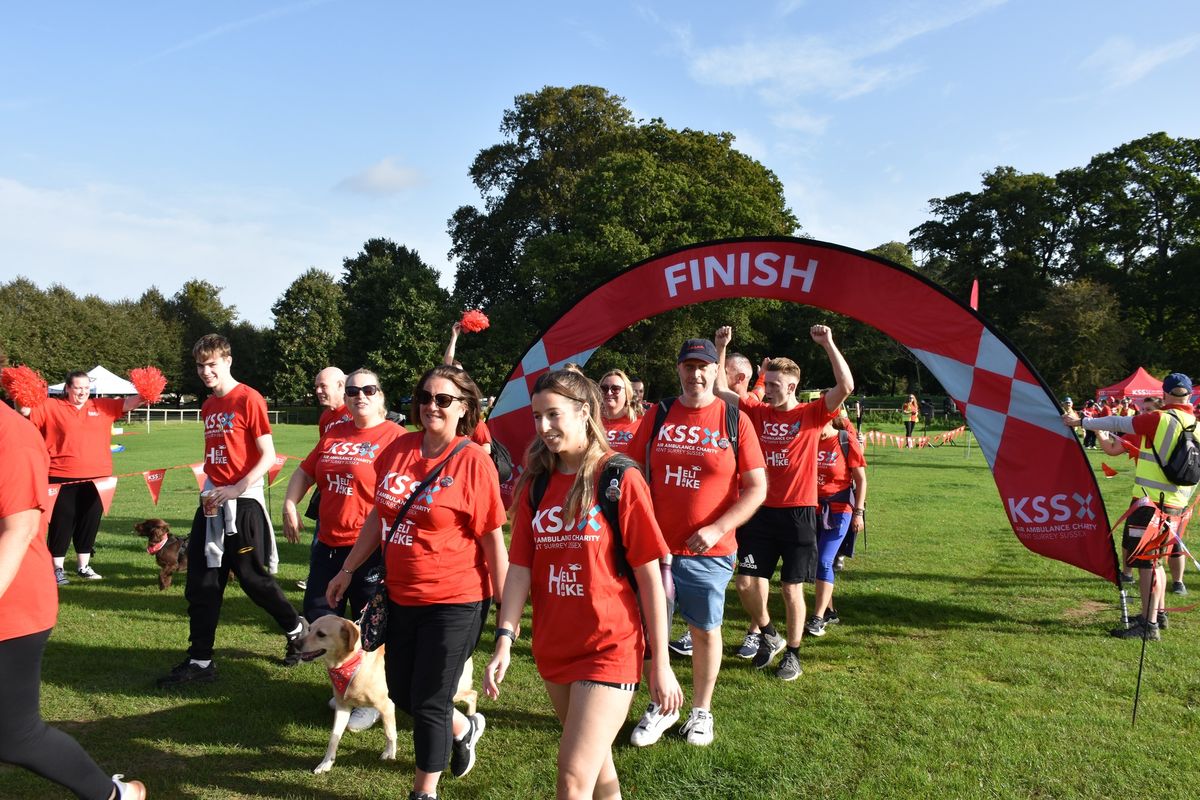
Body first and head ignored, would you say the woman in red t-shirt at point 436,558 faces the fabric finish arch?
no

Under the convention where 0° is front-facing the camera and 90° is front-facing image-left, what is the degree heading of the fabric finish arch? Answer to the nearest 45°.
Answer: approximately 45°

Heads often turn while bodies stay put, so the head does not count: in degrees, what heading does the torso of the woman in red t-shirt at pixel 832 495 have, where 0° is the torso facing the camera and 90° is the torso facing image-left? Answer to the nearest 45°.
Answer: approximately 45°

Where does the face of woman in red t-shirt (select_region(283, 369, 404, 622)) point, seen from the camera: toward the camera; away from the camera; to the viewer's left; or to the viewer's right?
toward the camera

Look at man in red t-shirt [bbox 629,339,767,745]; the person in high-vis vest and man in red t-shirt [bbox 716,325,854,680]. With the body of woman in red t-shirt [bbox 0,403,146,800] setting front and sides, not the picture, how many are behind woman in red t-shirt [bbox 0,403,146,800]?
3

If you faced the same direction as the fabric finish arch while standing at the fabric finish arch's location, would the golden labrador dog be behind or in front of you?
in front

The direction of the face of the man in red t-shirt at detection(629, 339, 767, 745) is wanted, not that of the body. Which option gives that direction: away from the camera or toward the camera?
toward the camera

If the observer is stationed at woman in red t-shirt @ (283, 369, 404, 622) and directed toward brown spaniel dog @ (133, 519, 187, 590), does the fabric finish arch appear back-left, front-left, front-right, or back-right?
back-right

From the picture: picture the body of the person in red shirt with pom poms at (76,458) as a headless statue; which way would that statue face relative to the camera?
toward the camera

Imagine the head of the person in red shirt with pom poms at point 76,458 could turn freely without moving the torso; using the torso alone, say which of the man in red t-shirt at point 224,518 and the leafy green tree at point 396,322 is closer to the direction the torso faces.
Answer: the man in red t-shirt

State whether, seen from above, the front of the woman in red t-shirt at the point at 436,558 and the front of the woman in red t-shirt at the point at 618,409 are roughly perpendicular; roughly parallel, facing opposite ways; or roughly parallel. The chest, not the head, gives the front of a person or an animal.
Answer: roughly parallel

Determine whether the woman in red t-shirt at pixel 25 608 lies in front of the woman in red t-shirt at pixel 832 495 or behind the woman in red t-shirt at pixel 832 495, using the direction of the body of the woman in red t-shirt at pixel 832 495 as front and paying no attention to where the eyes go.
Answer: in front

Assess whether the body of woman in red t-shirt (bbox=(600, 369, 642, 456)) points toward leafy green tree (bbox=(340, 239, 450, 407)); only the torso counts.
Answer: no

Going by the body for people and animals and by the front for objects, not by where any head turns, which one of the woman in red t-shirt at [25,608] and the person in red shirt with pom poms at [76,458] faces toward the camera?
the person in red shirt with pom poms

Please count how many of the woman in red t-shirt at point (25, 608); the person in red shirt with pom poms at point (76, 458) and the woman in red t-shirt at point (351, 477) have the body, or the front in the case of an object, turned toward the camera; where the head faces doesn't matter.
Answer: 2

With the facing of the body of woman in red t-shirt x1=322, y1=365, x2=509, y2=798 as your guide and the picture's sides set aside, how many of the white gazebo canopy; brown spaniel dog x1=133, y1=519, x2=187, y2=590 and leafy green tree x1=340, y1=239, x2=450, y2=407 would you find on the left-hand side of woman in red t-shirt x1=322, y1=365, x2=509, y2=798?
0

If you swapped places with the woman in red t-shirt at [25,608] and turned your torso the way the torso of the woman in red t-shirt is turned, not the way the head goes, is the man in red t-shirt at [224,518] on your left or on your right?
on your right

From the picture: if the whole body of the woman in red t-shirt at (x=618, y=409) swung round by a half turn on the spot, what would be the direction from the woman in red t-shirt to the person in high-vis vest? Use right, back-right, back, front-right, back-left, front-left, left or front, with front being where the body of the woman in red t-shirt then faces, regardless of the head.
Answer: front-right

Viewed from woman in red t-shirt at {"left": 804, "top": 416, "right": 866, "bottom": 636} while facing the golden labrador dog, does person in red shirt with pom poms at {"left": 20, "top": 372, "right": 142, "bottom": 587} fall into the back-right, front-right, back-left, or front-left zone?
front-right

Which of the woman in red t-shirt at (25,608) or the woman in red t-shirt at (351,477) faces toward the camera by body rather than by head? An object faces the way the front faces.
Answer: the woman in red t-shirt at (351,477)

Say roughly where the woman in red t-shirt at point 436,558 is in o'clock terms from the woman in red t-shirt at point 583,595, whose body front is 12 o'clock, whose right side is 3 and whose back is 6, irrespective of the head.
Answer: the woman in red t-shirt at point 436,558 is roughly at 3 o'clock from the woman in red t-shirt at point 583,595.

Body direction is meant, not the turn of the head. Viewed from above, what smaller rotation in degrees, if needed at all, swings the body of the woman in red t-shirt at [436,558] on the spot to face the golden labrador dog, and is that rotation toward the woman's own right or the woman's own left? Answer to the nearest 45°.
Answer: approximately 90° to the woman's own right

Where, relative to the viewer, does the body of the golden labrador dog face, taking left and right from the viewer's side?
facing the viewer and to the left of the viewer
